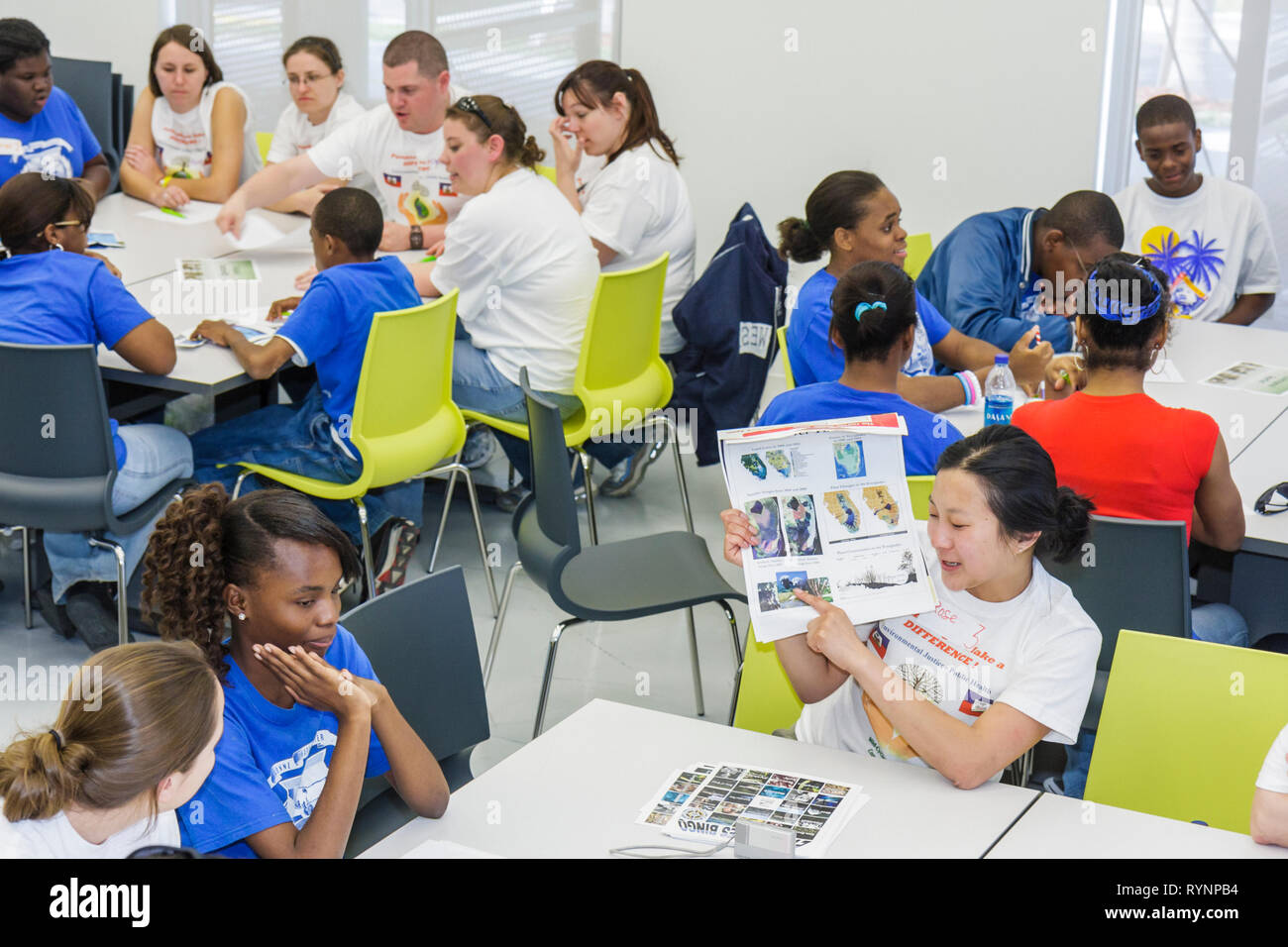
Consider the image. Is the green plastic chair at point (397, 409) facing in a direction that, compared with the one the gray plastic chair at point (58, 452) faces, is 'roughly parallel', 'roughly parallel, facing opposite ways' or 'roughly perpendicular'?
roughly perpendicular

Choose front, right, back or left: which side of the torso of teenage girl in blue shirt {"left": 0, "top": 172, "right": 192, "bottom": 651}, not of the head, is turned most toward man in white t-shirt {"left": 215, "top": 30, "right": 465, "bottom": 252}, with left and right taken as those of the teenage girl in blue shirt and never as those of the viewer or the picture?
front

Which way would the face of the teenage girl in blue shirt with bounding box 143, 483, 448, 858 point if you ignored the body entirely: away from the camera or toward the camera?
toward the camera

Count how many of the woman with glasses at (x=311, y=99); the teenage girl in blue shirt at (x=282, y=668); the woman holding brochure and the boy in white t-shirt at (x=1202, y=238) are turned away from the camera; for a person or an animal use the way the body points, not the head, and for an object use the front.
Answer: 0

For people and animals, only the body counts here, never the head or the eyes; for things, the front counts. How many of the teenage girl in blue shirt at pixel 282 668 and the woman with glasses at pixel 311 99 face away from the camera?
0

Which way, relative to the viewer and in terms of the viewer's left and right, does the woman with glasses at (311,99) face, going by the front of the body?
facing the viewer and to the left of the viewer

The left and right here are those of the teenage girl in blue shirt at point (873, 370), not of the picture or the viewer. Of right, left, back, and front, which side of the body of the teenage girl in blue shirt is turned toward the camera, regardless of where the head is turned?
back

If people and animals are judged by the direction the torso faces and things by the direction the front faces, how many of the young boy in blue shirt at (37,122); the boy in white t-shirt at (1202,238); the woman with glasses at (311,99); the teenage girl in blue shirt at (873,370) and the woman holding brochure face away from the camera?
1

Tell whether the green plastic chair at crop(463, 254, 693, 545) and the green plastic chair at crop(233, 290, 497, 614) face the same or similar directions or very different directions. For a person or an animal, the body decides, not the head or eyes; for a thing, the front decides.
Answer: same or similar directions

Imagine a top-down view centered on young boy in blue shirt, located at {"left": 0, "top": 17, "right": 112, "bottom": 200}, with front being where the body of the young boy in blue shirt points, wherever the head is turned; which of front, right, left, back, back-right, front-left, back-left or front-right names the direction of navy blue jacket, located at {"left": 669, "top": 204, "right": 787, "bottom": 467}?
front

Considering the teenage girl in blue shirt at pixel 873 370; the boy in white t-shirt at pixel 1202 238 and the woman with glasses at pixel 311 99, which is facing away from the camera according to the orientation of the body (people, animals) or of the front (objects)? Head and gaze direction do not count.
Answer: the teenage girl in blue shirt

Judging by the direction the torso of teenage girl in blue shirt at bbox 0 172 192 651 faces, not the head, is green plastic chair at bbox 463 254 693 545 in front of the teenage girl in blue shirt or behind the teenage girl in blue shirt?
in front

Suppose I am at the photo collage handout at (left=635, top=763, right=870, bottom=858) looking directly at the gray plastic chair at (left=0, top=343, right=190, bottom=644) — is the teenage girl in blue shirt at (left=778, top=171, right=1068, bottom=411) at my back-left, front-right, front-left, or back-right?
front-right

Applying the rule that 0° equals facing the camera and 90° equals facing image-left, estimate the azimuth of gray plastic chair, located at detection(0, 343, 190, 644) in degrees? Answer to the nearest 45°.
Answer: approximately 225°
